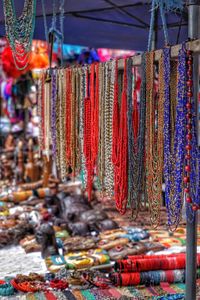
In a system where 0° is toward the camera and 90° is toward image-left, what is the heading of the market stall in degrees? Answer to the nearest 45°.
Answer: approximately 45°
